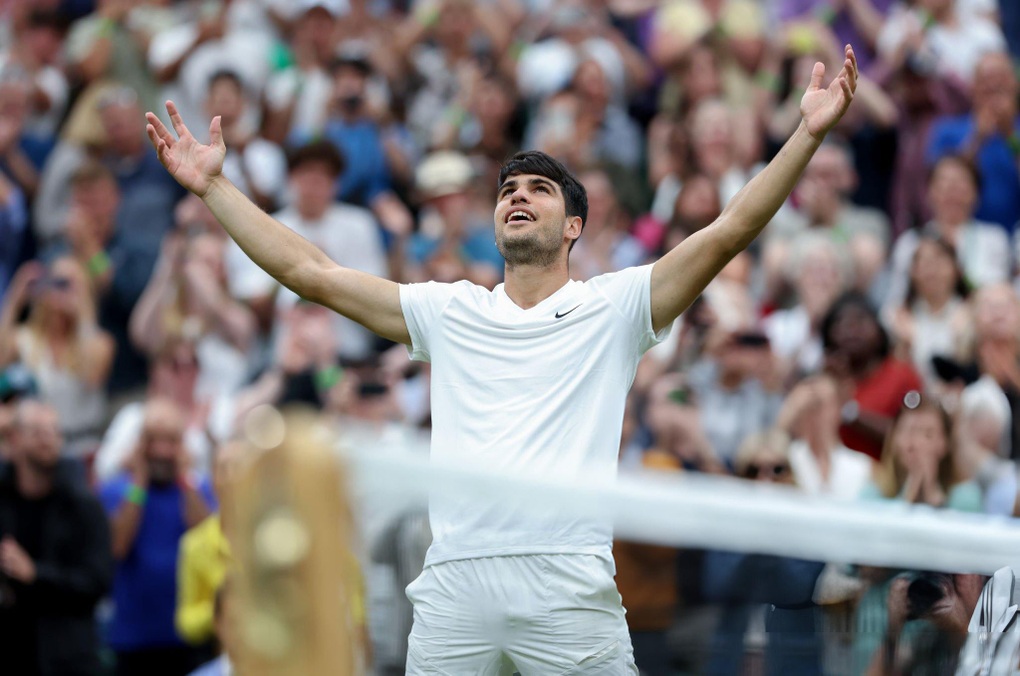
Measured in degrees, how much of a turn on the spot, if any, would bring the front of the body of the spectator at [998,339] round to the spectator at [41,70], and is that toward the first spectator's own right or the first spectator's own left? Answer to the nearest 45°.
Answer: approximately 90° to the first spectator's own right

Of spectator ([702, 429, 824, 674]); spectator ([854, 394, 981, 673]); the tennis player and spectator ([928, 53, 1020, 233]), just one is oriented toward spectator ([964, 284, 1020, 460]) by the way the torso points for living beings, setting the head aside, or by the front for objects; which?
spectator ([928, 53, 1020, 233])

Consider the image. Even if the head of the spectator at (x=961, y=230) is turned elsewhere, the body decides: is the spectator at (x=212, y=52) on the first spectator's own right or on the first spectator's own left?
on the first spectator's own right

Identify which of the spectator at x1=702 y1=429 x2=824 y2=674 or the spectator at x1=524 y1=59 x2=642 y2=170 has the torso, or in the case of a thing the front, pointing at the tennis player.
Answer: the spectator at x1=524 y1=59 x2=642 y2=170

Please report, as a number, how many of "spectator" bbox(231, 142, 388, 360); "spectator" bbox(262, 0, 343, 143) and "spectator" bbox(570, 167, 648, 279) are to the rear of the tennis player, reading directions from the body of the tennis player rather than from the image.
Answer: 3

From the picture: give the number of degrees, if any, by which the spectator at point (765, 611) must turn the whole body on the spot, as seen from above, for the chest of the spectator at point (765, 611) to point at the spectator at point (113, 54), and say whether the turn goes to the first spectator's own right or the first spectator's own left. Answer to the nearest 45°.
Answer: approximately 135° to the first spectator's own right

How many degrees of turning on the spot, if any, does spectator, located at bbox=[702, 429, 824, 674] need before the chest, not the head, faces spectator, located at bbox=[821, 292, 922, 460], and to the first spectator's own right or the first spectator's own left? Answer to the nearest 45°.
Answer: approximately 180°
